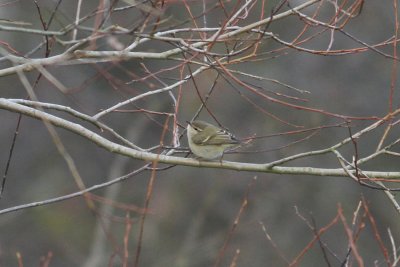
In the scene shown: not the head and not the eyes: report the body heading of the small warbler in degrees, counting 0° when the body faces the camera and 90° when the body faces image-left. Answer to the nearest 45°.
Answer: approximately 90°
